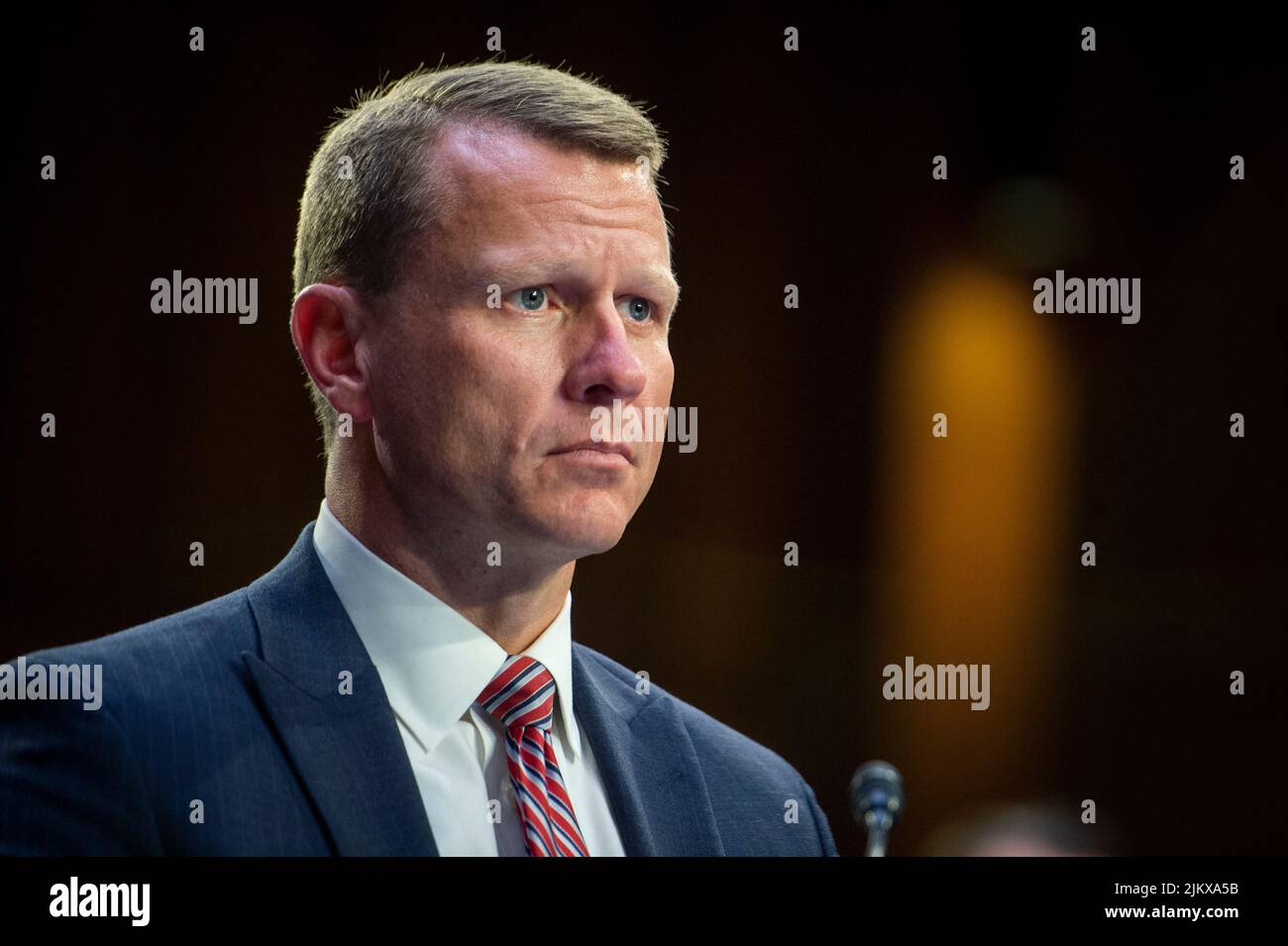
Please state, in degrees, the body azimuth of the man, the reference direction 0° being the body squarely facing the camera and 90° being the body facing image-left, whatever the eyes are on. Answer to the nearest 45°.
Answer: approximately 315°

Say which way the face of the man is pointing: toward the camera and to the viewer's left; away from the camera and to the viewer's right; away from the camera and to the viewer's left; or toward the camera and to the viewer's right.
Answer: toward the camera and to the viewer's right
